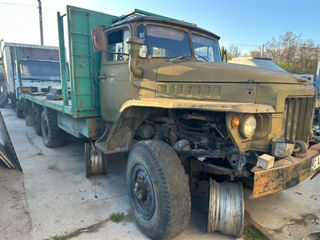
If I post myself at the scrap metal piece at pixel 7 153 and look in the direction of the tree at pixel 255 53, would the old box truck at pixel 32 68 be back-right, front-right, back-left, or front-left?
front-left

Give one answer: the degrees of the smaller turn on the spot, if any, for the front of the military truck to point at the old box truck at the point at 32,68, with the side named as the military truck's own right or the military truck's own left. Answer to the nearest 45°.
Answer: approximately 180°

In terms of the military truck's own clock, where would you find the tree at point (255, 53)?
The tree is roughly at 8 o'clock from the military truck.

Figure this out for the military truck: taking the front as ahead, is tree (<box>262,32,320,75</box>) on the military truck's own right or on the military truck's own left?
on the military truck's own left

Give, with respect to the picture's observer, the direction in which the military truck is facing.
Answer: facing the viewer and to the right of the viewer
